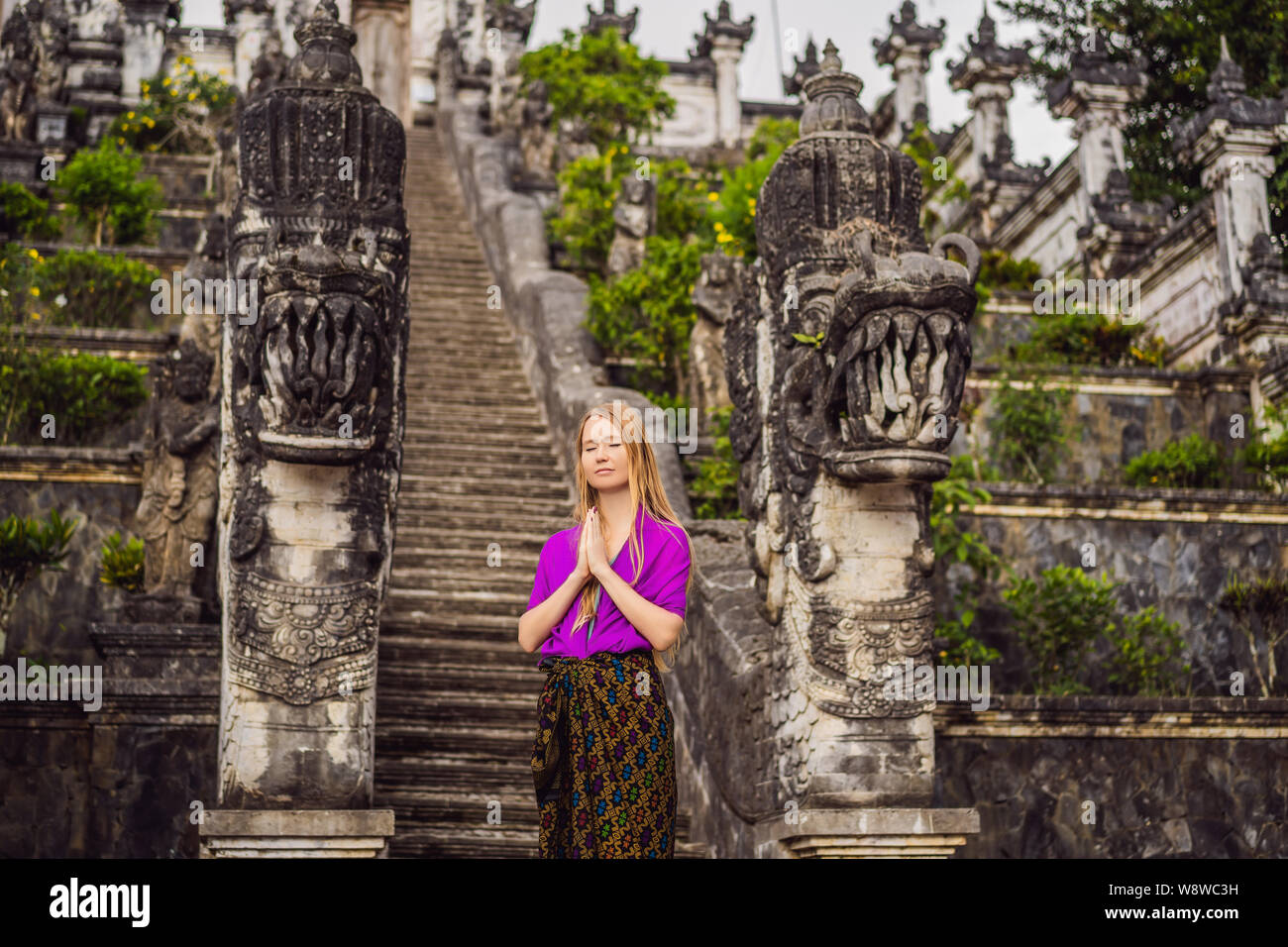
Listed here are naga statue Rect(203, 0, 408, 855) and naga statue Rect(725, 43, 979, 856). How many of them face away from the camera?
0

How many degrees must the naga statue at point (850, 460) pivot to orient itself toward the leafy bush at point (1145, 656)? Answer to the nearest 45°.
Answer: approximately 90° to its left

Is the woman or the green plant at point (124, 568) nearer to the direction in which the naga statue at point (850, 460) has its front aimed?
the woman

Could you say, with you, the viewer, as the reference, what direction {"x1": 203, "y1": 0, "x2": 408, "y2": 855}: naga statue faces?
facing the viewer

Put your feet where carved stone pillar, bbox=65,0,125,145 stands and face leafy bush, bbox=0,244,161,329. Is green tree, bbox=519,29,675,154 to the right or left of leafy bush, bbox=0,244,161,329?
left

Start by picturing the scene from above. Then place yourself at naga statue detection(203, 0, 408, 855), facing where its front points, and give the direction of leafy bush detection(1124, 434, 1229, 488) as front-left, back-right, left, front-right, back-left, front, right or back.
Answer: back-left

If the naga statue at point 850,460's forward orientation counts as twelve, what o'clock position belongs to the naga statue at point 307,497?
the naga statue at point 307,497 is roughly at 4 o'clock from the naga statue at point 850,460.

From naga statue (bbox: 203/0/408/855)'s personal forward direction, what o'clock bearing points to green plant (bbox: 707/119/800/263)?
The green plant is roughly at 7 o'clock from the naga statue.

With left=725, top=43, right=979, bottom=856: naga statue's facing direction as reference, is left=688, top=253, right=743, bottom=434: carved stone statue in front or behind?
behind

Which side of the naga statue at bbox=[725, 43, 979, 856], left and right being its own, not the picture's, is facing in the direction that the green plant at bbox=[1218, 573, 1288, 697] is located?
left
